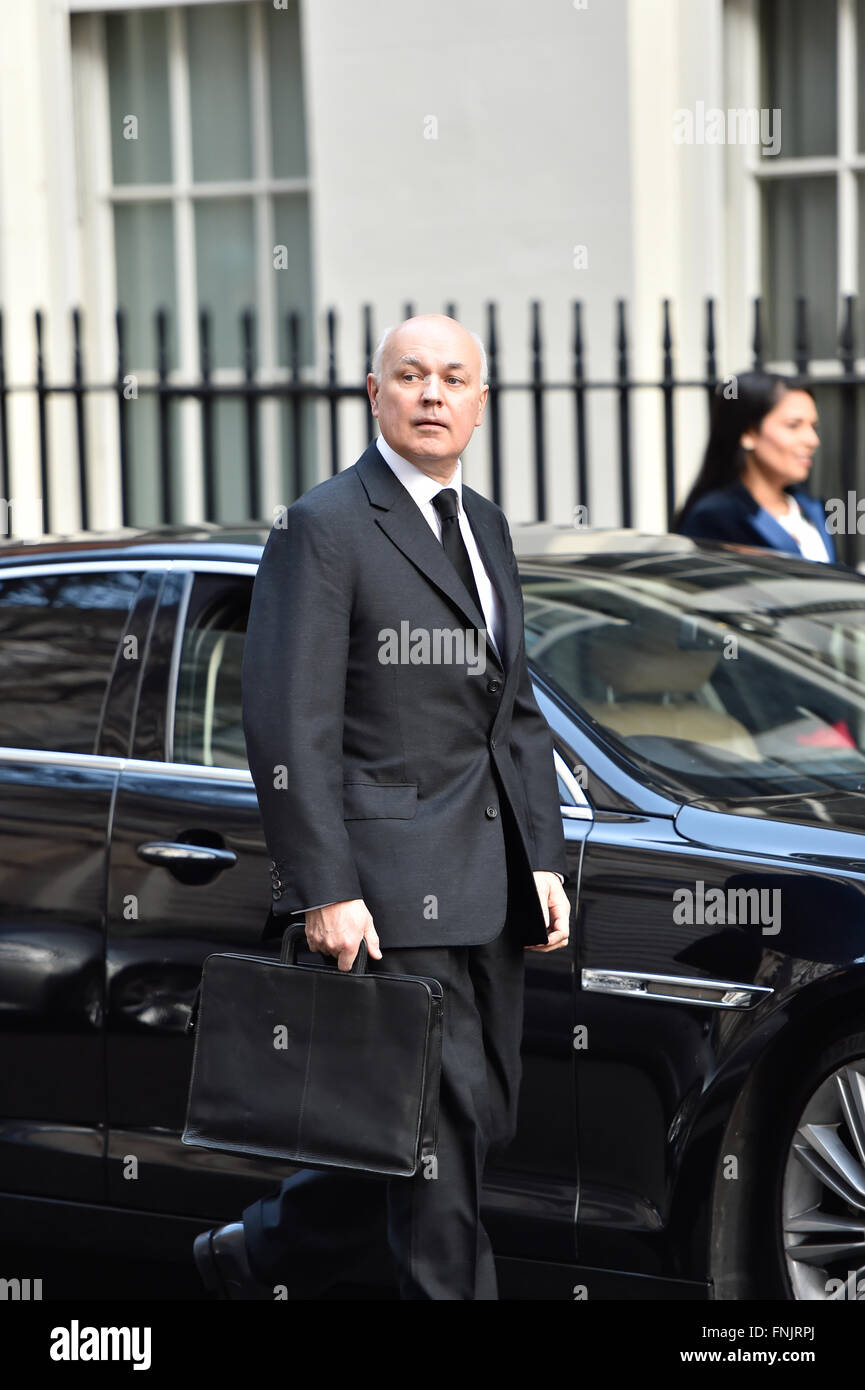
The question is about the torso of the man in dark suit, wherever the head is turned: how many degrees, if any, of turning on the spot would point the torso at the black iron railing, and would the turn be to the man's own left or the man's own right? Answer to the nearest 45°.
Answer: approximately 135° to the man's own left

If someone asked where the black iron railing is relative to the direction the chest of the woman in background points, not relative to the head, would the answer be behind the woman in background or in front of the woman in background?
behind

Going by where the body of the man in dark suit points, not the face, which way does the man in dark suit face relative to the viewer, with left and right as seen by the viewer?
facing the viewer and to the right of the viewer

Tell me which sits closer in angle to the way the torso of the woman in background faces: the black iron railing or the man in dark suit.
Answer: the man in dark suit

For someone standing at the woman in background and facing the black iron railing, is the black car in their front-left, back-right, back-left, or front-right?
back-left

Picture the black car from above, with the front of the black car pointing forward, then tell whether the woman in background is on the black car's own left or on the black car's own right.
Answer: on the black car's own left

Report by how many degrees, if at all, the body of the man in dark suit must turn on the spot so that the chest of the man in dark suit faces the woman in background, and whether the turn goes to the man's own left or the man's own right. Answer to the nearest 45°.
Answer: approximately 135° to the man's own left

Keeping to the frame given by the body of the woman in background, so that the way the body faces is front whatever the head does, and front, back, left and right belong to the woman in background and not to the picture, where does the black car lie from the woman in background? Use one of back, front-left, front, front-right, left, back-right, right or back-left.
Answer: front-right

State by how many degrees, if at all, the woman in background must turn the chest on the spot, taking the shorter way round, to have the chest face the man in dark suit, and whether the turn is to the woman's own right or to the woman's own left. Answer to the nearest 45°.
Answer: approximately 45° to the woman's own right
